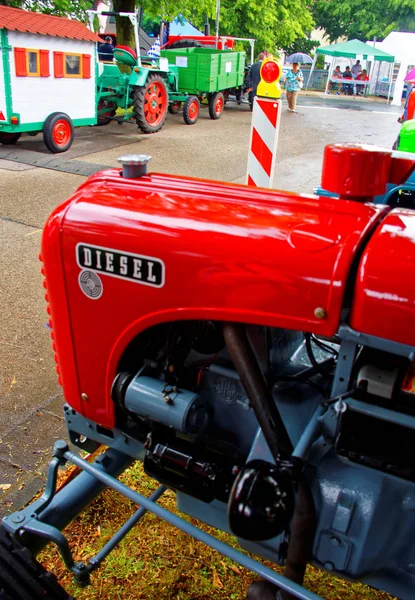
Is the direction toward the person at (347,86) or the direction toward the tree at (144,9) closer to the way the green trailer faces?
the tree

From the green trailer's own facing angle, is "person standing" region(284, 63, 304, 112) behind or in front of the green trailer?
behind

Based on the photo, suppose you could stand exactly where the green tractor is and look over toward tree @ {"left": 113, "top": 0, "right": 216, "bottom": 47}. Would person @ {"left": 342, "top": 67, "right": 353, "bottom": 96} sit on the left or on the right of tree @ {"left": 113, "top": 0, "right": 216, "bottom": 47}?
right

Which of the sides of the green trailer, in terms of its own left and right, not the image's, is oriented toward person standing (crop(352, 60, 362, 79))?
back

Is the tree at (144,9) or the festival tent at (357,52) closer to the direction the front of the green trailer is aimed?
the tree

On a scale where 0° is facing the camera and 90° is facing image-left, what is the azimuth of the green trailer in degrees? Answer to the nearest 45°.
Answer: approximately 45°

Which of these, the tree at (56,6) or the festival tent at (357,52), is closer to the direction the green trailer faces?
the tree

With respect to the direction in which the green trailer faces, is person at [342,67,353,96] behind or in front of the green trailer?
behind
